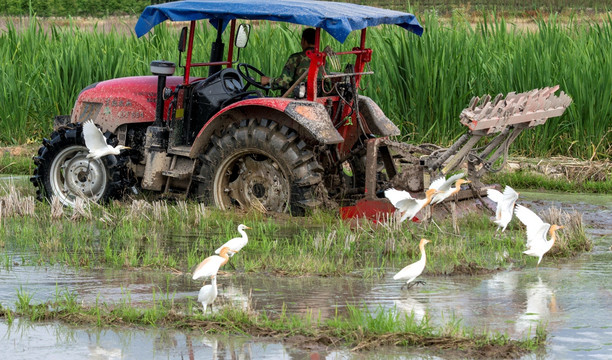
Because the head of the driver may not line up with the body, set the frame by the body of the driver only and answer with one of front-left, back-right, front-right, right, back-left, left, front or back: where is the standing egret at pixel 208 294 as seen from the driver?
left

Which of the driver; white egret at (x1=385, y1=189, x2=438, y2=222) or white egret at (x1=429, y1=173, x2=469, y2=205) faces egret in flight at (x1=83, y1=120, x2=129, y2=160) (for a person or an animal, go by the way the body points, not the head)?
the driver

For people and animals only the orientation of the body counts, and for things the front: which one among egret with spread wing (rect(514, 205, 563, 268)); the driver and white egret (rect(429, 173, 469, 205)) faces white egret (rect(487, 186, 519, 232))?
white egret (rect(429, 173, 469, 205))

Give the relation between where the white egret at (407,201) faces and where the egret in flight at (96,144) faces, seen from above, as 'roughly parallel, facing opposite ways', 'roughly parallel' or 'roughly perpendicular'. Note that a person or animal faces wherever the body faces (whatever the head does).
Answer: roughly parallel

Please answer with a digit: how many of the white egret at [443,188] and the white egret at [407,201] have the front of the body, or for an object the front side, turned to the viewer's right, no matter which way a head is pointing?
2

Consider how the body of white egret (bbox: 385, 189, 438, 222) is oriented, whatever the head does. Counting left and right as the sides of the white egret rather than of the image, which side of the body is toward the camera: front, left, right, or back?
right

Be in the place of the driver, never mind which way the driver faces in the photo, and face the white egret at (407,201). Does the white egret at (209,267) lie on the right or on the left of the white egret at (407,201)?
right

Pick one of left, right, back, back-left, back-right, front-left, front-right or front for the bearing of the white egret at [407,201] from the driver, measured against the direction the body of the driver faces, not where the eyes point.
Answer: back-left

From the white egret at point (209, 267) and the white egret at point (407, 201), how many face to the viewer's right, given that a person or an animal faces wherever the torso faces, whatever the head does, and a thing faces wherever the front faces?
2

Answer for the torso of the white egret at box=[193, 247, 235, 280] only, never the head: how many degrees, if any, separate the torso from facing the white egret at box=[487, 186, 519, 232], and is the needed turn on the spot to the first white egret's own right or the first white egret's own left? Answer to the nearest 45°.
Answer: approximately 45° to the first white egret's own left

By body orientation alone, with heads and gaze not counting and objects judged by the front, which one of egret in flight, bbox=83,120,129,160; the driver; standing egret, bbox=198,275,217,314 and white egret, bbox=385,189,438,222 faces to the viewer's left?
the driver

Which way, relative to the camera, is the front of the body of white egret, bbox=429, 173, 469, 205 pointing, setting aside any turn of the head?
to the viewer's right

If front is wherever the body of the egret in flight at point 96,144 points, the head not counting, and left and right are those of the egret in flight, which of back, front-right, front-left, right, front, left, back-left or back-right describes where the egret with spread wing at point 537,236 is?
front-right

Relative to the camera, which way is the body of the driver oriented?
to the viewer's left

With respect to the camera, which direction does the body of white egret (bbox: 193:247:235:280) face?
to the viewer's right

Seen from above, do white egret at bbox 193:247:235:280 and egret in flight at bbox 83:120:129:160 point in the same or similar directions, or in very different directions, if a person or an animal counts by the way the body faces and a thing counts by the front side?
same or similar directions

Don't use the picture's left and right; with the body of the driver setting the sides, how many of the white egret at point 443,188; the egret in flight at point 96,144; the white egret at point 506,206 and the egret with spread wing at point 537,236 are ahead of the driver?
1

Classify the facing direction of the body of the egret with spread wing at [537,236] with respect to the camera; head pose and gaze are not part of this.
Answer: to the viewer's right
